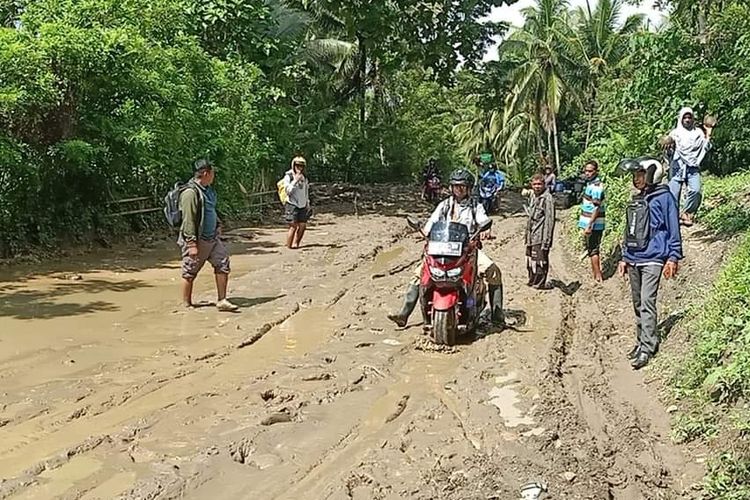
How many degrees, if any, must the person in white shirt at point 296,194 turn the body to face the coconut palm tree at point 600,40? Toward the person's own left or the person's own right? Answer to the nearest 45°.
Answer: approximately 90° to the person's own left

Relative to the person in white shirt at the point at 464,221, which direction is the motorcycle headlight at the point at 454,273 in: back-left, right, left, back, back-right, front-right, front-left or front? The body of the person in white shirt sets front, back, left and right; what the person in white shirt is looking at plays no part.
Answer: front

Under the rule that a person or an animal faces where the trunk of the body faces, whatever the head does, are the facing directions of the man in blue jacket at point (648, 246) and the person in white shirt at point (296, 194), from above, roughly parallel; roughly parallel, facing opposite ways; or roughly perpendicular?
roughly perpendicular

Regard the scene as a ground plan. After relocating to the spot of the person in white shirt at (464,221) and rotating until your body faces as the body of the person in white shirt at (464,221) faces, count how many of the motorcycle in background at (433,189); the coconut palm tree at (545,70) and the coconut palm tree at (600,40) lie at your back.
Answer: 3

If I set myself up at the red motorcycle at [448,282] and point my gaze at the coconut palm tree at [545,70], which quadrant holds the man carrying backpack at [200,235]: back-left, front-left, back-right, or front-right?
front-left

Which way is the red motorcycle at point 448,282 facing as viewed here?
toward the camera

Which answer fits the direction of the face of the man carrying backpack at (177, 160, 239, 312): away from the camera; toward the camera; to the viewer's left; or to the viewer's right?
to the viewer's right

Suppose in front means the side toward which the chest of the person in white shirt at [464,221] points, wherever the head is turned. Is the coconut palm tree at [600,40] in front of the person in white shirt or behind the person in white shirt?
behind

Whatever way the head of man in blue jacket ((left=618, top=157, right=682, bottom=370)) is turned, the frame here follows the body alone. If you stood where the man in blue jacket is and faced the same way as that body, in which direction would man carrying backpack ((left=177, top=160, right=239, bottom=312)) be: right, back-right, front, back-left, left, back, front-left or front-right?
front-right

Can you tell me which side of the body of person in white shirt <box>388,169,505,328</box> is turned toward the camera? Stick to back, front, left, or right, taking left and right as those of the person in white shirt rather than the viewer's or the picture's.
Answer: front

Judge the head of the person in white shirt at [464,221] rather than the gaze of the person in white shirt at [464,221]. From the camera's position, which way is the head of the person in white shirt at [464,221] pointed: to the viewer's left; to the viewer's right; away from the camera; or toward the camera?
toward the camera

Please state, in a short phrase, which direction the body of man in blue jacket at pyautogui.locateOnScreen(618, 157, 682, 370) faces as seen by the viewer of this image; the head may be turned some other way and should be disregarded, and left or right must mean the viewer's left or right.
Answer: facing the viewer and to the left of the viewer

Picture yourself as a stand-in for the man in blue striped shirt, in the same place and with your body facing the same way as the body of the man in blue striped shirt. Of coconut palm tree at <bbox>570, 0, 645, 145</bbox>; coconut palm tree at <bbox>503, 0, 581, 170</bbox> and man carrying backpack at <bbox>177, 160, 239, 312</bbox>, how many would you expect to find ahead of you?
1

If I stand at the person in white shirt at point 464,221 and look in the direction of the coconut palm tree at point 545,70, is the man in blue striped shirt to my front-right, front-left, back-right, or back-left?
front-right
